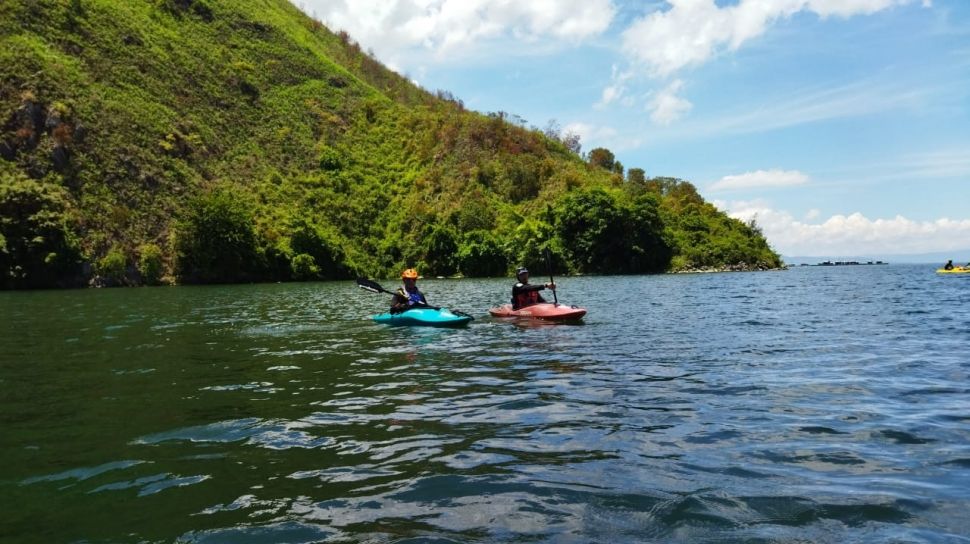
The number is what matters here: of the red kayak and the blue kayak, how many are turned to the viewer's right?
2

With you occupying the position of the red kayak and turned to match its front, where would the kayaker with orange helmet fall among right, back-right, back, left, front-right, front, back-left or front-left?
back

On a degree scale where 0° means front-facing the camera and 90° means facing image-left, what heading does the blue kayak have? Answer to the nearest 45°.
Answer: approximately 270°

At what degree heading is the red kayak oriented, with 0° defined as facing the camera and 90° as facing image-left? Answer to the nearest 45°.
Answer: approximately 270°

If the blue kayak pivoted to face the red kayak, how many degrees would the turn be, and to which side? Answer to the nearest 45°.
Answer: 0° — it already faces it

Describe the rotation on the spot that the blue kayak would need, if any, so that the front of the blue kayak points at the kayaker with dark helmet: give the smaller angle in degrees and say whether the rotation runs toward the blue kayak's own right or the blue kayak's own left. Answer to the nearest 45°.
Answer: approximately 45° to the blue kayak's own left

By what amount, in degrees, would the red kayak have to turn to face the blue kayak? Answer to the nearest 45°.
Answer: approximately 180°
